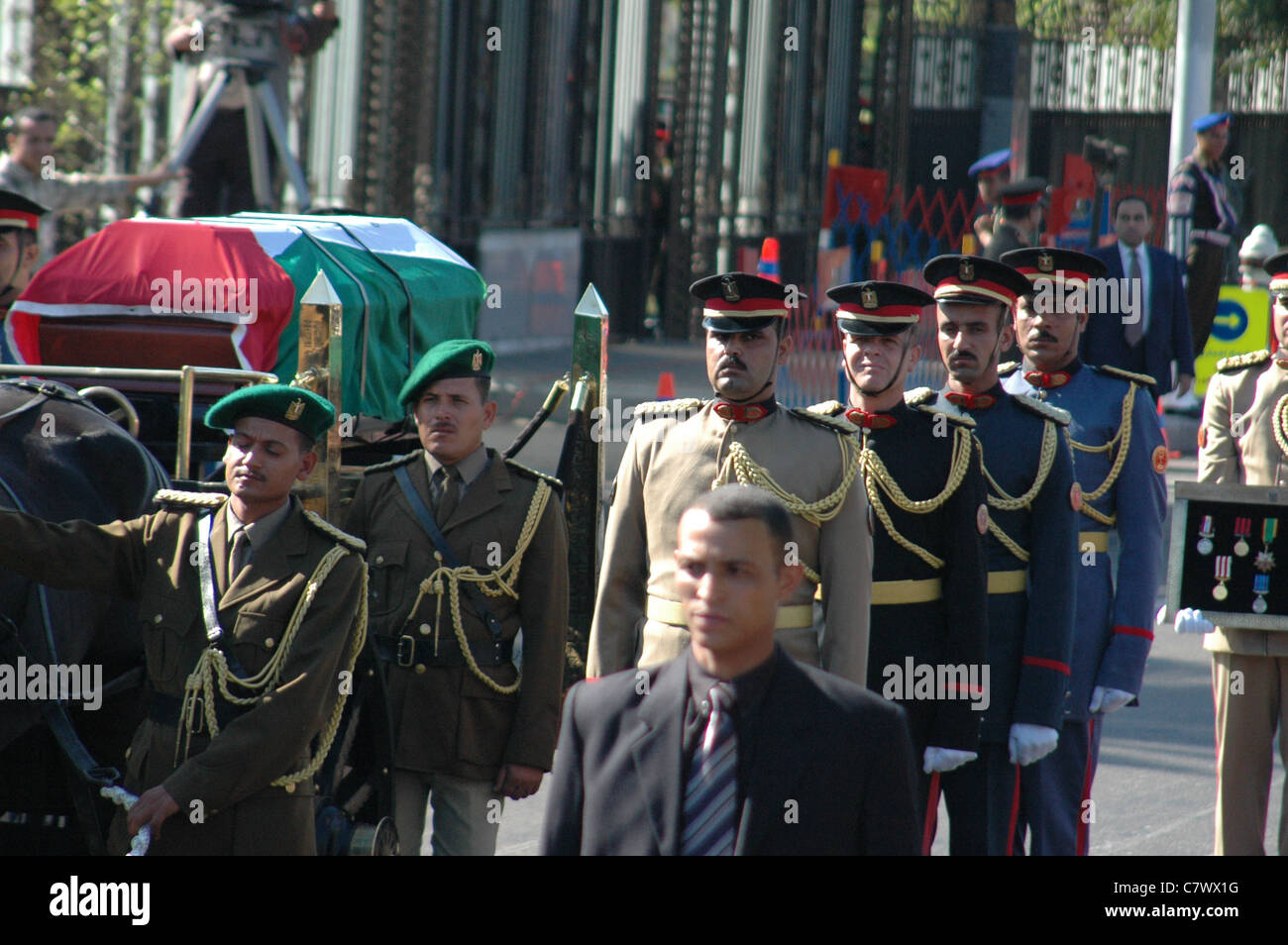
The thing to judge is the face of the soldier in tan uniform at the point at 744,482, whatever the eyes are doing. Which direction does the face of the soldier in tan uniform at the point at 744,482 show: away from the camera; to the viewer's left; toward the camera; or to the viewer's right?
toward the camera

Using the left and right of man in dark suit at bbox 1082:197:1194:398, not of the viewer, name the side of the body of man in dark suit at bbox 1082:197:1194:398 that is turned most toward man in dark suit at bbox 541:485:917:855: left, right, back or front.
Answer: front

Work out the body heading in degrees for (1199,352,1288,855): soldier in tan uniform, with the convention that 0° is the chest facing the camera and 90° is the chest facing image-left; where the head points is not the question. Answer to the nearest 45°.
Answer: approximately 0°

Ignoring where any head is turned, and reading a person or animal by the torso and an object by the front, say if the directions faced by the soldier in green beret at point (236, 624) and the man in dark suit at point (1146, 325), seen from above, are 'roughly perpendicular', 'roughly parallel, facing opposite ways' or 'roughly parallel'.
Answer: roughly parallel

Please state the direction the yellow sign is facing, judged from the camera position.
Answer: facing the viewer

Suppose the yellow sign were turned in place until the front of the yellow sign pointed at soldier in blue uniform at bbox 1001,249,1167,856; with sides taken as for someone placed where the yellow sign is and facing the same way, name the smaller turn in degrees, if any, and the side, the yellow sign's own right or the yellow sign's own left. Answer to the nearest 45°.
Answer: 0° — it already faces them

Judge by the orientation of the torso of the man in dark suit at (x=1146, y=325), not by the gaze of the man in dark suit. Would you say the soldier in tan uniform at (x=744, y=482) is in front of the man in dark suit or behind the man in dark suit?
in front

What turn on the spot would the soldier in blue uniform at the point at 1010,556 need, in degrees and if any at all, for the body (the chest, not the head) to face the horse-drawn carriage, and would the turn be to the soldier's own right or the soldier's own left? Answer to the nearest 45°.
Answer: approximately 45° to the soldier's own right

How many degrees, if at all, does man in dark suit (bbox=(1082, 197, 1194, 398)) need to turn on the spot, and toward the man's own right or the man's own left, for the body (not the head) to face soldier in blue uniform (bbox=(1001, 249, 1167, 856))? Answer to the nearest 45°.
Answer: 0° — they already face them

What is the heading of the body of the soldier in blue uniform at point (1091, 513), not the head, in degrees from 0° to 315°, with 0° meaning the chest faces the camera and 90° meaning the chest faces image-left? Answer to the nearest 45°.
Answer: approximately 45°

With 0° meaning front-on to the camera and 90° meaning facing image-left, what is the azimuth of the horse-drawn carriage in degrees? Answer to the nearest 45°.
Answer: approximately 45°

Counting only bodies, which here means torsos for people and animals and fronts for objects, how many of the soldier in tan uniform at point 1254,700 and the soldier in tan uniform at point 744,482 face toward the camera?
2

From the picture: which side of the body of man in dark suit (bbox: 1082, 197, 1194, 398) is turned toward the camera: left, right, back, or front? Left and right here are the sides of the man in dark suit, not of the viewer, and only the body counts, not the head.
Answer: front

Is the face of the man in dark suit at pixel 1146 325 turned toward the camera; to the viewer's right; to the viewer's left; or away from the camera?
toward the camera

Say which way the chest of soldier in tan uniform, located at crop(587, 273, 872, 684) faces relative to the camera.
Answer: toward the camera
